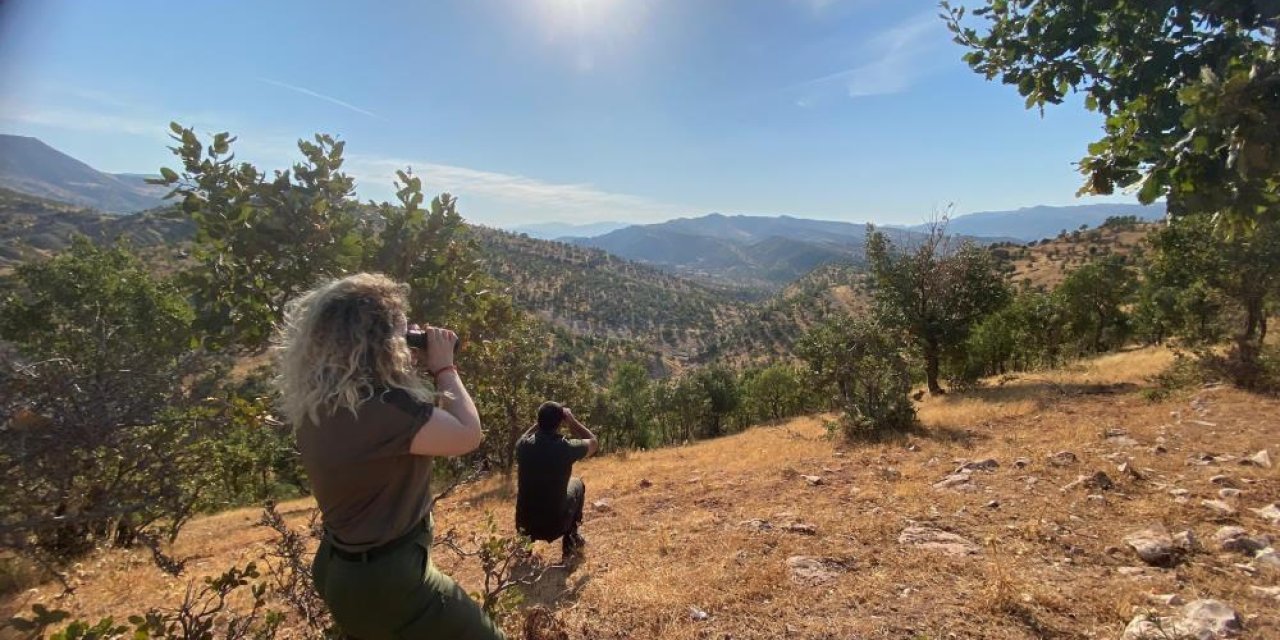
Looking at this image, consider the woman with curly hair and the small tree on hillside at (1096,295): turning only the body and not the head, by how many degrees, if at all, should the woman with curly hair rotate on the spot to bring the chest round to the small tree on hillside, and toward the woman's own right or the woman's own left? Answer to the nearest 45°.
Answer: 0° — they already face it

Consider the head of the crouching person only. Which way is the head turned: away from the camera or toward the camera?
away from the camera

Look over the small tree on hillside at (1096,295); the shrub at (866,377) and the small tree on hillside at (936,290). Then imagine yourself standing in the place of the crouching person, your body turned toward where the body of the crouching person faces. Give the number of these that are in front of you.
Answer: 3

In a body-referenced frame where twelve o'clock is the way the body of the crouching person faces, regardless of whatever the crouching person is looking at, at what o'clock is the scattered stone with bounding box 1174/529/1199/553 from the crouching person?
The scattered stone is roughly at 2 o'clock from the crouching person.

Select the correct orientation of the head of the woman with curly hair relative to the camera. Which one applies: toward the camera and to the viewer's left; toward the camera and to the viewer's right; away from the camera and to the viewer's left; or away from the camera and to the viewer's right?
away from the camera and to the viewer's right

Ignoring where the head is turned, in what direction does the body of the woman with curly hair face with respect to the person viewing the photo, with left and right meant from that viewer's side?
facing away from the viewer and to the right of the viewer

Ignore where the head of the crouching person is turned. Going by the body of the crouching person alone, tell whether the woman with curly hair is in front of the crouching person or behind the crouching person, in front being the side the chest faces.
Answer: behind

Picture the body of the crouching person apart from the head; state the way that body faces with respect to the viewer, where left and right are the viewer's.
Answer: facing away from the viewer and to the right of the viewer
